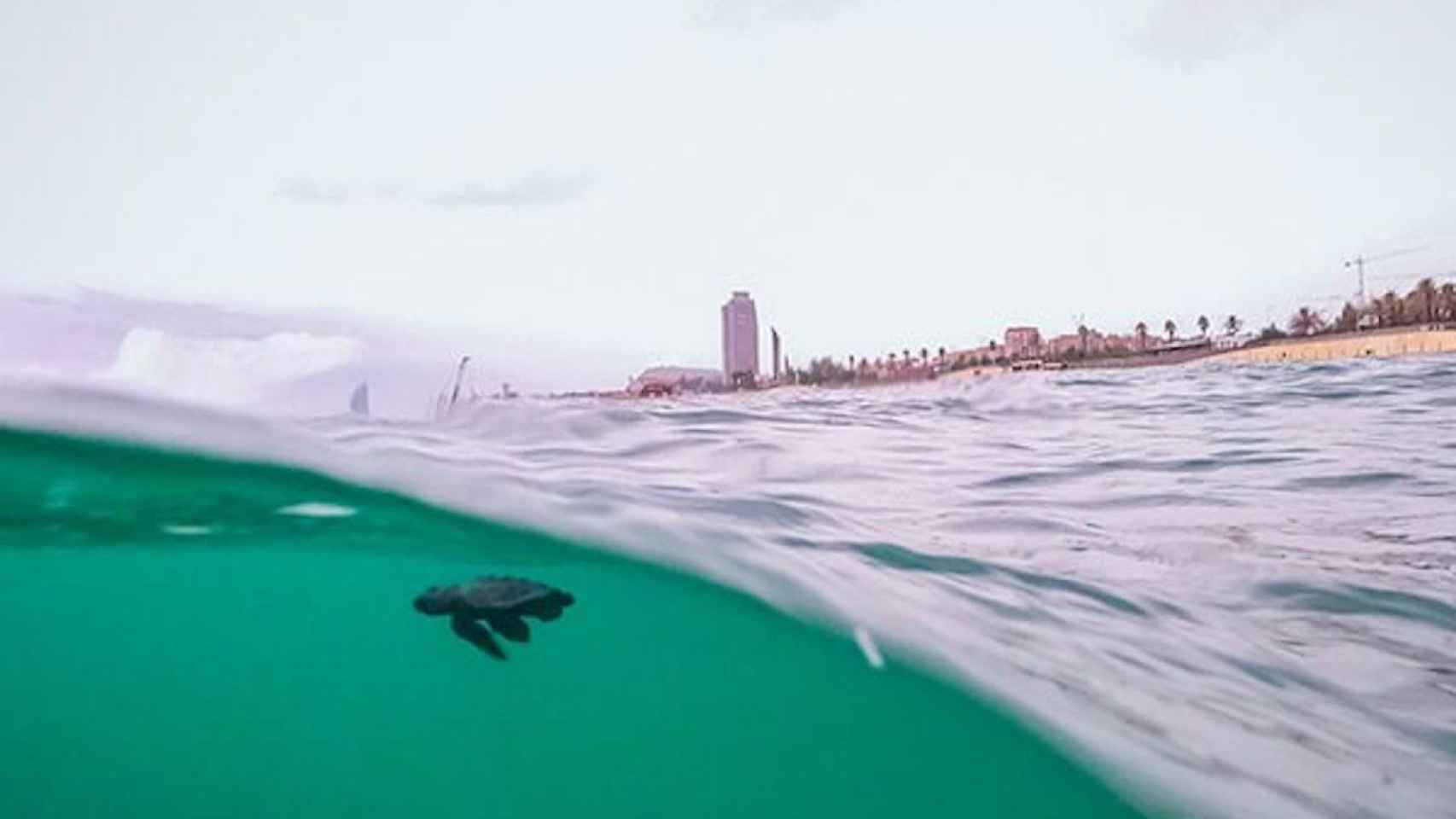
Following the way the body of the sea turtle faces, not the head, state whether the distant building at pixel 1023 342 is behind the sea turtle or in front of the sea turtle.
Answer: behind

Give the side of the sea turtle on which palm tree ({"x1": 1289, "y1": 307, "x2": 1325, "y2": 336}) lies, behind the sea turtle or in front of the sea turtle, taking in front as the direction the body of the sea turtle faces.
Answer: behind

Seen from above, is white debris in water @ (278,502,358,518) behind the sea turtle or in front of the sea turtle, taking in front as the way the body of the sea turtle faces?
in front

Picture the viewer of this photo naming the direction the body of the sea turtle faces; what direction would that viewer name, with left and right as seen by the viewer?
facing to the left of the viewer

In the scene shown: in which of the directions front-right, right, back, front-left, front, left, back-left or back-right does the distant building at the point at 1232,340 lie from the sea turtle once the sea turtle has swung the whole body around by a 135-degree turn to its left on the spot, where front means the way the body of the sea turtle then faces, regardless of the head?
front-left

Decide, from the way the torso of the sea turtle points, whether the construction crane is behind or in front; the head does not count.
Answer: behind

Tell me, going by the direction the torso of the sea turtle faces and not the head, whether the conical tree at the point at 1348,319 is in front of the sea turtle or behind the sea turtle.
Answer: behind

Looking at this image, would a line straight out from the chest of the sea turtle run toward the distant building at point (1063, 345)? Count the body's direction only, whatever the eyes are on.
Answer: no
